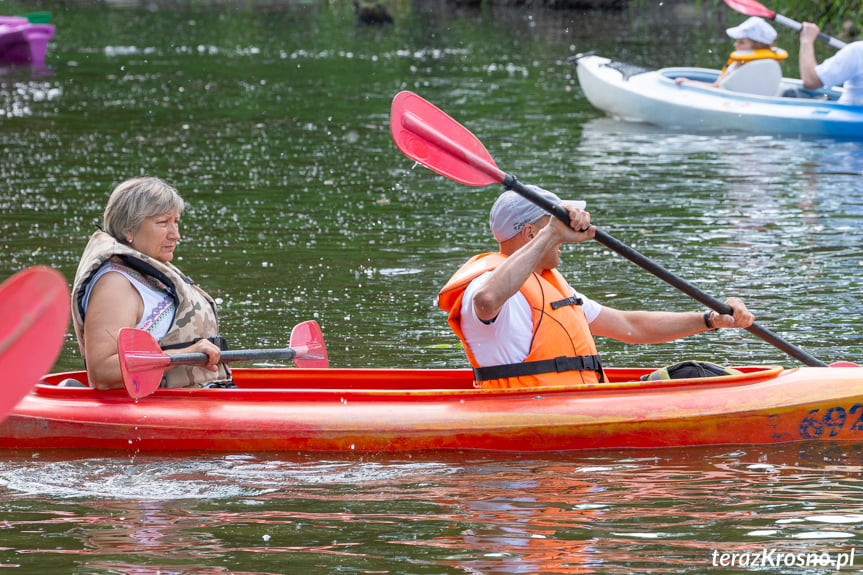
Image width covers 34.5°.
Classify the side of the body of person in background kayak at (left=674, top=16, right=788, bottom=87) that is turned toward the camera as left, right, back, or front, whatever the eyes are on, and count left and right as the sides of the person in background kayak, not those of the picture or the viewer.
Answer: left

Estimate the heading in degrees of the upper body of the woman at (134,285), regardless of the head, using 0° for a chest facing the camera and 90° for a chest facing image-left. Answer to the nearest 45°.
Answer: approximately 270°

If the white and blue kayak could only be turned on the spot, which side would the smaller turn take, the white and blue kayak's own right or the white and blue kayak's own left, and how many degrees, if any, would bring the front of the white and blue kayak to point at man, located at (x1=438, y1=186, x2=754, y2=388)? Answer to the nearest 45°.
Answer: approximately 90° to the white and blue kayak's own left

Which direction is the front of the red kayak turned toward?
to the viewer's right

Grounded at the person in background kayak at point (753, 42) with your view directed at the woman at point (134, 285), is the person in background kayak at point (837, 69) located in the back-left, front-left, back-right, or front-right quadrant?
front-left

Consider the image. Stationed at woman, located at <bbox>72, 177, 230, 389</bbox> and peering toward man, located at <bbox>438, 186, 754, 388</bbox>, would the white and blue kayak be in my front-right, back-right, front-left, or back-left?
front-left

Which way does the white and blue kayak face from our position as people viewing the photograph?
facing to the left of the viewer

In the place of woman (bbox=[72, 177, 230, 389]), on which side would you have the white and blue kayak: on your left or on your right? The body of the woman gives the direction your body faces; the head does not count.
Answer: on your left

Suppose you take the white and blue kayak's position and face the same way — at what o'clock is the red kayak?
The red kayak is roughly at 9 o'clock from the white and blue kayak.

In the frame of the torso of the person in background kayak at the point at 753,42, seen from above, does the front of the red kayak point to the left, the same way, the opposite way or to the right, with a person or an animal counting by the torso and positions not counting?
the opposite way
